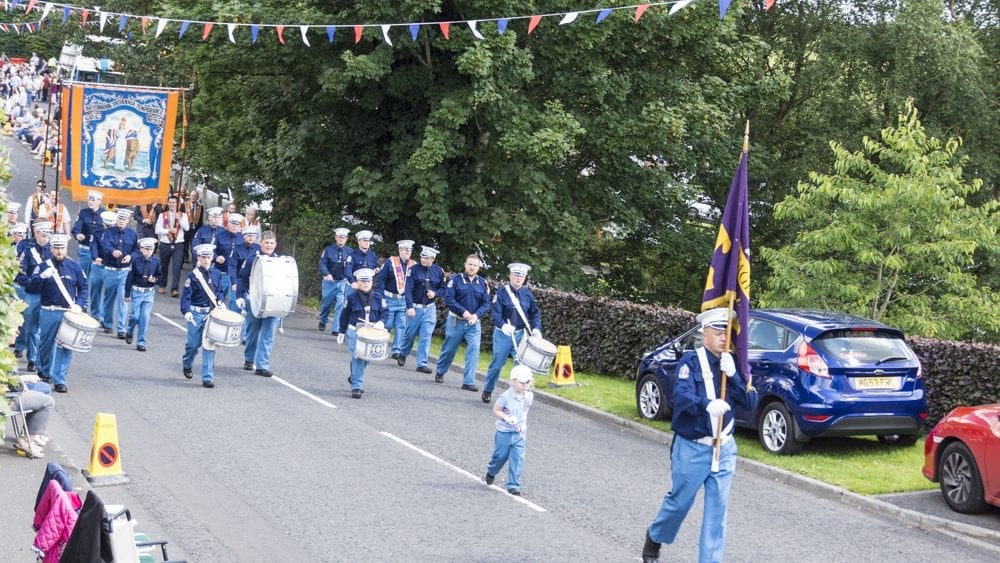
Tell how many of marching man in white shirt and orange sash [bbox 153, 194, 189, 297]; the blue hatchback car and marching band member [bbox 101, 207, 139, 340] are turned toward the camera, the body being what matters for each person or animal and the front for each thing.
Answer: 2

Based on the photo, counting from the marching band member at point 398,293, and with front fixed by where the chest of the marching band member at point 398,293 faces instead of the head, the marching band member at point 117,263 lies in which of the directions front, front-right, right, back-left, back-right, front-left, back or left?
back-right

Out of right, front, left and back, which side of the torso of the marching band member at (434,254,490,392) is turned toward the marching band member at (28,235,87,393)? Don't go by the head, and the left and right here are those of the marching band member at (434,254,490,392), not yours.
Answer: right

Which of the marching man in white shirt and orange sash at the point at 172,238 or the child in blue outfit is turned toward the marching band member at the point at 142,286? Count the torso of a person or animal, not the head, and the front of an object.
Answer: the marching man in white shirt and orange sash at the point at 172,238

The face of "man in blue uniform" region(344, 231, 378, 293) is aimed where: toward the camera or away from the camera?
toward the camera

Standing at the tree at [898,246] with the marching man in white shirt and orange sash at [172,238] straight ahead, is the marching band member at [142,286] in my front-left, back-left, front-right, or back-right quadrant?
front-left

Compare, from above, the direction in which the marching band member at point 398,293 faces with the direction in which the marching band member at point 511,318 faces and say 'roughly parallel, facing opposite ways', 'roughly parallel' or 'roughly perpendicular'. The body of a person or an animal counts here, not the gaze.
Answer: roughly parallel

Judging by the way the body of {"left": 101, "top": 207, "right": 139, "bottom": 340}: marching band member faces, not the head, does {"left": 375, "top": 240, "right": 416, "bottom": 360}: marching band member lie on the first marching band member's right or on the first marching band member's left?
on the first marching band member's left

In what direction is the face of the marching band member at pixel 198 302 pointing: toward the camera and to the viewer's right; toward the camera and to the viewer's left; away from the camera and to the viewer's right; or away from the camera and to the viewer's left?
toward the camera and to the viewer's right

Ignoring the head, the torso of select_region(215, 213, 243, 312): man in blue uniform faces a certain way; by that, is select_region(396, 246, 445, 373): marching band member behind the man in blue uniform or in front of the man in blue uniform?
in front

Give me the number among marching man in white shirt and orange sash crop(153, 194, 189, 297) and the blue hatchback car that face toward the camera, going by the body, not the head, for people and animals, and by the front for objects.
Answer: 1

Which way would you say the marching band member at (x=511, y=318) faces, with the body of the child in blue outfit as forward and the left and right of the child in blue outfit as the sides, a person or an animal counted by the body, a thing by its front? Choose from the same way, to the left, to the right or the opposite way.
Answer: the same way

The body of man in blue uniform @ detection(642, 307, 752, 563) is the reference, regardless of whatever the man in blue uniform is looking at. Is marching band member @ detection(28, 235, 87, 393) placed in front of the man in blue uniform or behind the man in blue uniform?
behind

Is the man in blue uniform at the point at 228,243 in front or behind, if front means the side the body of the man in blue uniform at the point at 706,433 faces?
behind

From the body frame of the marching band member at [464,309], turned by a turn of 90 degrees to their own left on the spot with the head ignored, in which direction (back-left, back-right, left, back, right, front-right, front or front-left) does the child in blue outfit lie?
back-right

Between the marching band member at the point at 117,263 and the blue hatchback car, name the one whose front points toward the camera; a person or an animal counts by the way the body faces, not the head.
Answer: the marching band member

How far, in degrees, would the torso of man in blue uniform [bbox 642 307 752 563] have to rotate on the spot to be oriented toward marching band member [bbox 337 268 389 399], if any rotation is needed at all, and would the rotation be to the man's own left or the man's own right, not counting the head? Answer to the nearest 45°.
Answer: approximately 180°

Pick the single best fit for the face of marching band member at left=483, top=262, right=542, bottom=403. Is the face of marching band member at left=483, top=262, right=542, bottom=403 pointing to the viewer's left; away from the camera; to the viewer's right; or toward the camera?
toward the camera

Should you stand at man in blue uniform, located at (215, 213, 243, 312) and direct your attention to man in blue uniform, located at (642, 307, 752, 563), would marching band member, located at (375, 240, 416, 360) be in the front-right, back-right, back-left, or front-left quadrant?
front-left

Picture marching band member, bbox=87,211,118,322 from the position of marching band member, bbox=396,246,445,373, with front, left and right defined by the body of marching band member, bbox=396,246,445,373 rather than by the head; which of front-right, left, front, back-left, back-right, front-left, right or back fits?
back-right

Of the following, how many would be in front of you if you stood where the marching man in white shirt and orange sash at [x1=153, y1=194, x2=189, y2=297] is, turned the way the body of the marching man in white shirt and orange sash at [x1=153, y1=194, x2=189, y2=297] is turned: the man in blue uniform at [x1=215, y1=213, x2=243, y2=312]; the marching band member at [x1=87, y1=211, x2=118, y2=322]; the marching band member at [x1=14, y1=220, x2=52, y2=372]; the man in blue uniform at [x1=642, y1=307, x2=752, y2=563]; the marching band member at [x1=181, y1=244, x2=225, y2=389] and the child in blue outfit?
6
